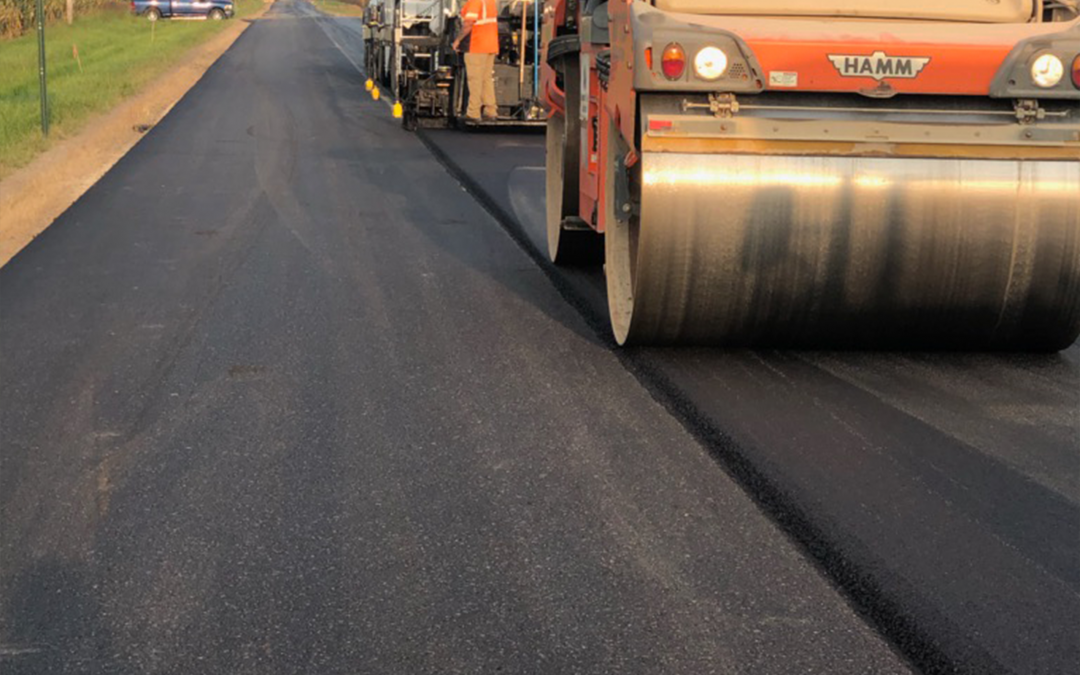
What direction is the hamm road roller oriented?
toward the camera

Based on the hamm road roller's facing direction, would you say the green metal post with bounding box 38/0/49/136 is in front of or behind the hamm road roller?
behind

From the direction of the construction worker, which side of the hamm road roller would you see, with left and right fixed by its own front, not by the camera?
back

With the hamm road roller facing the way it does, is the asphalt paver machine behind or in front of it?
behind
